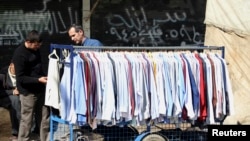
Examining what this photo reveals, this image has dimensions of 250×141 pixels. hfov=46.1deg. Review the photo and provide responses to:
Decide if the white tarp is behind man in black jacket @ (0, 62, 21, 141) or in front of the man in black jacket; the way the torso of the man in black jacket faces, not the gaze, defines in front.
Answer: in front

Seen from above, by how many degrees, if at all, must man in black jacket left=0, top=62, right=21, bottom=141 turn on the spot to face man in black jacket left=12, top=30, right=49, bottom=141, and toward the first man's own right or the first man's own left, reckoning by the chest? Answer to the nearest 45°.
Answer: approximately 45° to the first man's own right
